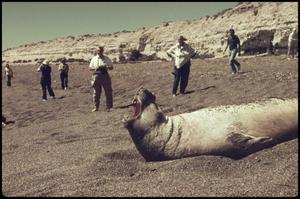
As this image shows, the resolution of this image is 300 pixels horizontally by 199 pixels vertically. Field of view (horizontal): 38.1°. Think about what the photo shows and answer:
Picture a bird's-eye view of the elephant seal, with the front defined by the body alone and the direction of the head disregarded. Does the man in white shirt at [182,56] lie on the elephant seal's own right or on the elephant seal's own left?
on the elephant seal's own right

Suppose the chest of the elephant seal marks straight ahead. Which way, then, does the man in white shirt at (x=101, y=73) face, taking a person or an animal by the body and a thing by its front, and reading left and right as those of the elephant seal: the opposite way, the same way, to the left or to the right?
to the left

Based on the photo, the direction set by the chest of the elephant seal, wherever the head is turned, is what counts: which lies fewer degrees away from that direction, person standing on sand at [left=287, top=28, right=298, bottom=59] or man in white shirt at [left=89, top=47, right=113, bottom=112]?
the man in white shirt

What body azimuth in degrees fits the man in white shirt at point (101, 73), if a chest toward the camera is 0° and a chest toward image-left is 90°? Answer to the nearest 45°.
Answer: approximately 0°

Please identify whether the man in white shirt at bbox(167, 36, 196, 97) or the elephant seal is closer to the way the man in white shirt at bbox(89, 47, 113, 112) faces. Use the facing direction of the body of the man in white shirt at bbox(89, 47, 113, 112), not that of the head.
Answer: the elephant seal

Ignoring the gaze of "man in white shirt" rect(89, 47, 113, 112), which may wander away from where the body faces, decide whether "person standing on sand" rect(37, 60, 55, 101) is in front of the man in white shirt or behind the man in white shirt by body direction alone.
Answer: behind

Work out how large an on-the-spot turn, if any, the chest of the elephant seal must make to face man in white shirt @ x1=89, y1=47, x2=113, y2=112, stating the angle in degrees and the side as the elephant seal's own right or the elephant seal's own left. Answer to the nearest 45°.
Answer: approximately 45° to the elephant seal's own right

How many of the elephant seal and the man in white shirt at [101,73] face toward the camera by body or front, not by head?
1

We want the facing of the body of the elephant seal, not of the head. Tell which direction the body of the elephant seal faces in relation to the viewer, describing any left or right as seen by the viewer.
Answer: facing to the left of the viewer

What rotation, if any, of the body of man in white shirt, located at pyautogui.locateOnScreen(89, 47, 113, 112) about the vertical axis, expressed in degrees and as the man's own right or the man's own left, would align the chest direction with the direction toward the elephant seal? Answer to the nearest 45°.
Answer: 0° — they already face it

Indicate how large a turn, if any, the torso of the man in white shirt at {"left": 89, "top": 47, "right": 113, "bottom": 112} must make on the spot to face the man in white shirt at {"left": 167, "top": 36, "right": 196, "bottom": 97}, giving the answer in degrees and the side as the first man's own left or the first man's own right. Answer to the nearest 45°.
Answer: approximately 90° to the first man's own left

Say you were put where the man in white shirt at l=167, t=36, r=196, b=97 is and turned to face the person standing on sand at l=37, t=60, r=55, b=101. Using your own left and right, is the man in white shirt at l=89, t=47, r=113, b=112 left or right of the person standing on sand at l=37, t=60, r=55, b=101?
left

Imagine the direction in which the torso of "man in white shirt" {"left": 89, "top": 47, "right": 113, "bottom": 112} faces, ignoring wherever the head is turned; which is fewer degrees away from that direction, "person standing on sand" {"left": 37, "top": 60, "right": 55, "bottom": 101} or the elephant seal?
the elephant seal
